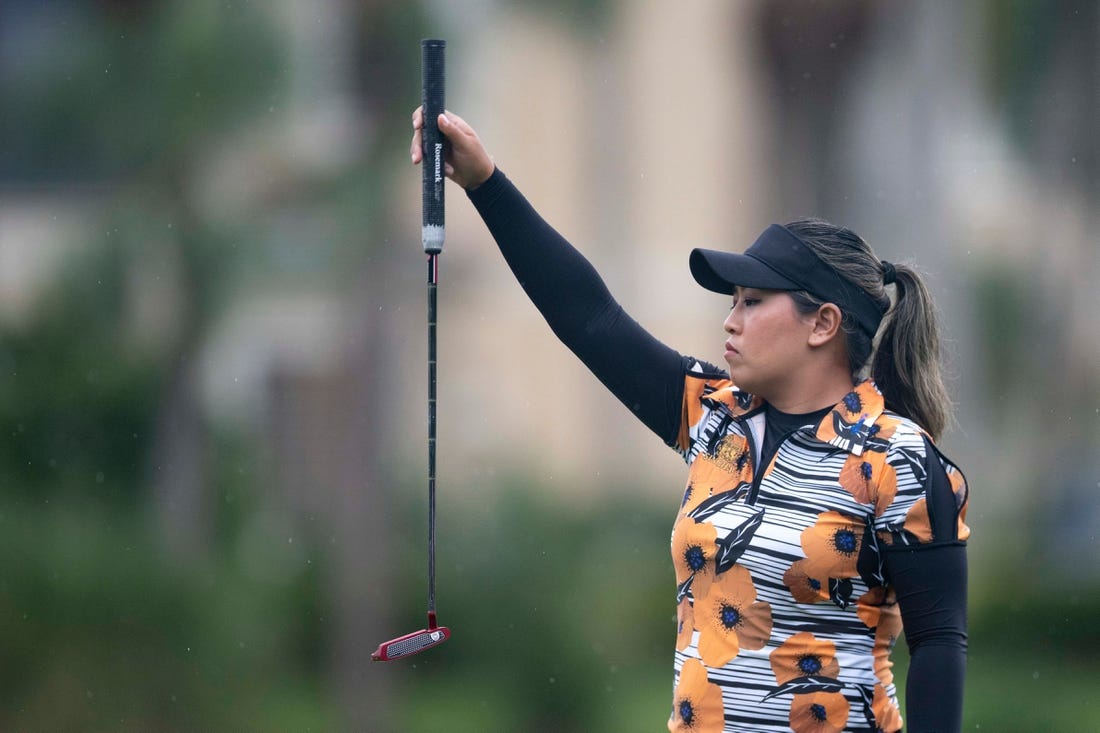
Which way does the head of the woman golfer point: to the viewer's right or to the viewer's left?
to the viewer's left

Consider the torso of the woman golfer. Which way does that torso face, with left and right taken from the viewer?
facing the viewer and to the left of the viewer
